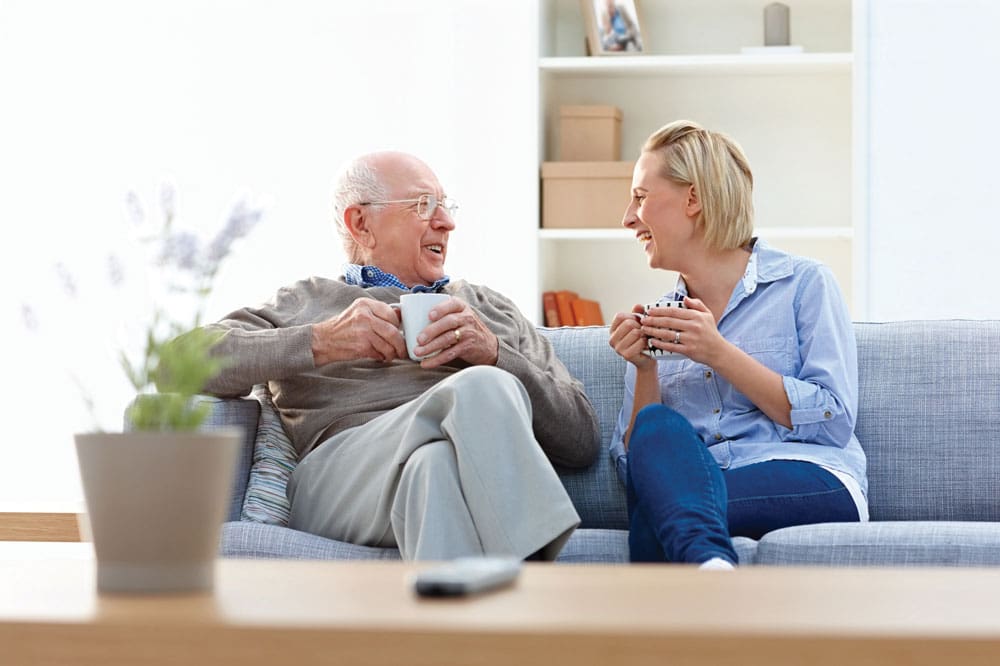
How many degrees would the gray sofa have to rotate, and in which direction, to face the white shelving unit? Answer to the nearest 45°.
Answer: approximately 180°

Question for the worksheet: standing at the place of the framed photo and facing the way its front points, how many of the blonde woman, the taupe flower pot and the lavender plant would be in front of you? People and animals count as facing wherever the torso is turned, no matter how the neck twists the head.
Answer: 3

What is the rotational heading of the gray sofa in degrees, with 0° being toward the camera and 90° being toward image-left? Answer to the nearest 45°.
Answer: approximately 0°

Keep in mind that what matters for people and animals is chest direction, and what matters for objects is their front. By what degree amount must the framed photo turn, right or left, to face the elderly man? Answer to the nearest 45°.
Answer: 0° — it already faces them

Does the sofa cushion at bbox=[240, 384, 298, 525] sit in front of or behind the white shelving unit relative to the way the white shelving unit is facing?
in front

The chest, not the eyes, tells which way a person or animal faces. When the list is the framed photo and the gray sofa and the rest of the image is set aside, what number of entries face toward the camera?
2

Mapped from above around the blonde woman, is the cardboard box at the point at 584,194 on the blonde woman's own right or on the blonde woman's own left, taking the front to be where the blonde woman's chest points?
on the blonde woman's own right

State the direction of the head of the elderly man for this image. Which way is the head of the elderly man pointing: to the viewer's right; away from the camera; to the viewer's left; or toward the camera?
to the viewer's right
